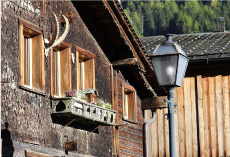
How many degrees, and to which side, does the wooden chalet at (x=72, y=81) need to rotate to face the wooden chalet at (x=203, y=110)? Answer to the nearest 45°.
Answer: approximately 90° to its left

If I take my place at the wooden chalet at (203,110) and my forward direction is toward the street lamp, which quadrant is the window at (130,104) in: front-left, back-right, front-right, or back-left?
front-right

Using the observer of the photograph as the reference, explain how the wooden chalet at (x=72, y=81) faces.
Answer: facing the viewer and to the right of the viewer

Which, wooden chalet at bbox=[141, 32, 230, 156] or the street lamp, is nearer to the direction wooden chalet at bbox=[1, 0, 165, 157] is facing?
the street lamp

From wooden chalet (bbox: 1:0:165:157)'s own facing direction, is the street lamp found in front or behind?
in front
